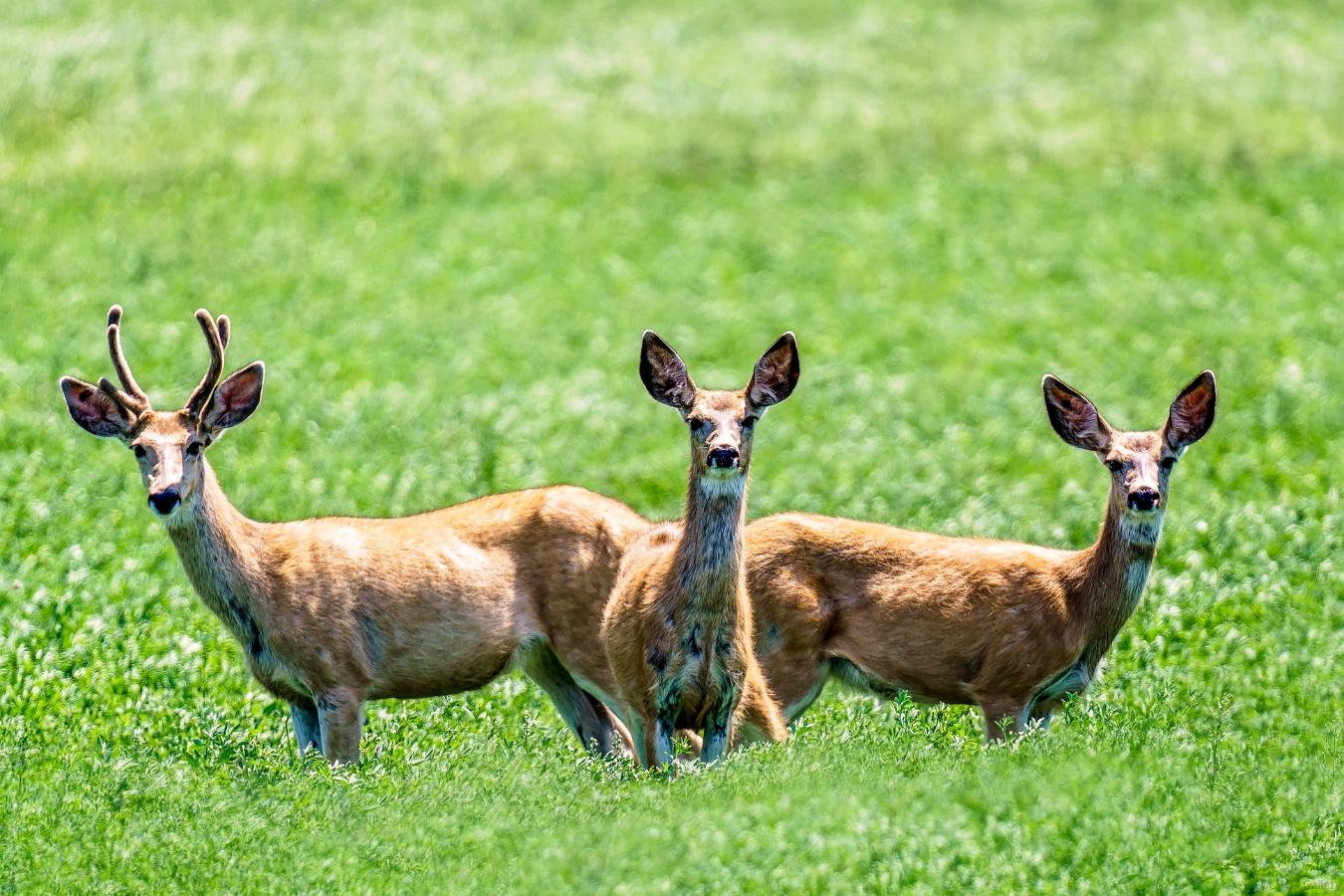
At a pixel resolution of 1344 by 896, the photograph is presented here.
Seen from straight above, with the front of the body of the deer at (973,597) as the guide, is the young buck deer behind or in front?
behind

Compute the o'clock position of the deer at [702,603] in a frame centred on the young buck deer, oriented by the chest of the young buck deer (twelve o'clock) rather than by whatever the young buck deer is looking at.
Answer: The deer is roughly at 7 o'clock from the young buck deer.

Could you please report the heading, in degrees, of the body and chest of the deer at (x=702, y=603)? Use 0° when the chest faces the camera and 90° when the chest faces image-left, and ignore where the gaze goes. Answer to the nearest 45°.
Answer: approximately 0°

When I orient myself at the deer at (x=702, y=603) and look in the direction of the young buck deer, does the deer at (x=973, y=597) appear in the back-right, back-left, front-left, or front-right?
back-right

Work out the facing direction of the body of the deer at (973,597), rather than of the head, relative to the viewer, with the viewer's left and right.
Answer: facing to the right of the viewer

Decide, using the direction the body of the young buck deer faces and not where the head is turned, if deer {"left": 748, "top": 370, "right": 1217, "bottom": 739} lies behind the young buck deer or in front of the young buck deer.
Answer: behind

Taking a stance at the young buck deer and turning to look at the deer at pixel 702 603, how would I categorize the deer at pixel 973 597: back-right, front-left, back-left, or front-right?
front-left

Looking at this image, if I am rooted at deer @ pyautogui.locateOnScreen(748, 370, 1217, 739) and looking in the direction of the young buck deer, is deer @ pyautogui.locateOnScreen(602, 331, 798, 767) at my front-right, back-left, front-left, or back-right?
front-left

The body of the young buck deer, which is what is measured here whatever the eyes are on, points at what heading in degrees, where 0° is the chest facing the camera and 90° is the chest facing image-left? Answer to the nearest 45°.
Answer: approximately 90°

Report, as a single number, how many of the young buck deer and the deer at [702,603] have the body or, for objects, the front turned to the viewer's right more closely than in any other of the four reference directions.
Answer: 0

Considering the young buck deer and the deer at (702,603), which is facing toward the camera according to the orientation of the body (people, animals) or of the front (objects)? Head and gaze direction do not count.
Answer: the deer

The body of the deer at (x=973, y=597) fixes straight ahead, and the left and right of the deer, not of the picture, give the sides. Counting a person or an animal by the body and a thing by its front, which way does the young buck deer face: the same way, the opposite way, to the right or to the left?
the opposite way

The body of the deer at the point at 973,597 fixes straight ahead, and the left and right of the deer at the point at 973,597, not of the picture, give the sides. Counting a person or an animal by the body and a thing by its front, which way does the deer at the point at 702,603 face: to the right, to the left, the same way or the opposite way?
to the right

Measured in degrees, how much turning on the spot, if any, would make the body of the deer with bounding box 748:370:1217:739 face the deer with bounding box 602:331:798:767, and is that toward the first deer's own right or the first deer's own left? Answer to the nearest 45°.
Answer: approximately 135° to the first deer's own right

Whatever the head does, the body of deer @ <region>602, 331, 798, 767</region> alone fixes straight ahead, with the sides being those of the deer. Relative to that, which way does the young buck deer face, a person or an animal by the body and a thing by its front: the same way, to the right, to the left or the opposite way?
to the right

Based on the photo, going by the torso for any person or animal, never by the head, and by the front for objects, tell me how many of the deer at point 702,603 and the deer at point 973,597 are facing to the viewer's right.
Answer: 1

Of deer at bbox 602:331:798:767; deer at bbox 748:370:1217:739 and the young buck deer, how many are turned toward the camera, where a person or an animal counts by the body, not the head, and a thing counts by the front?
1

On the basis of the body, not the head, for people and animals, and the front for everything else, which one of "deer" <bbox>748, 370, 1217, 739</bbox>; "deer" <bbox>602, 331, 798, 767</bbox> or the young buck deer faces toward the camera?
"deer" <bbox>602, 331, 798, 767</bbox>
